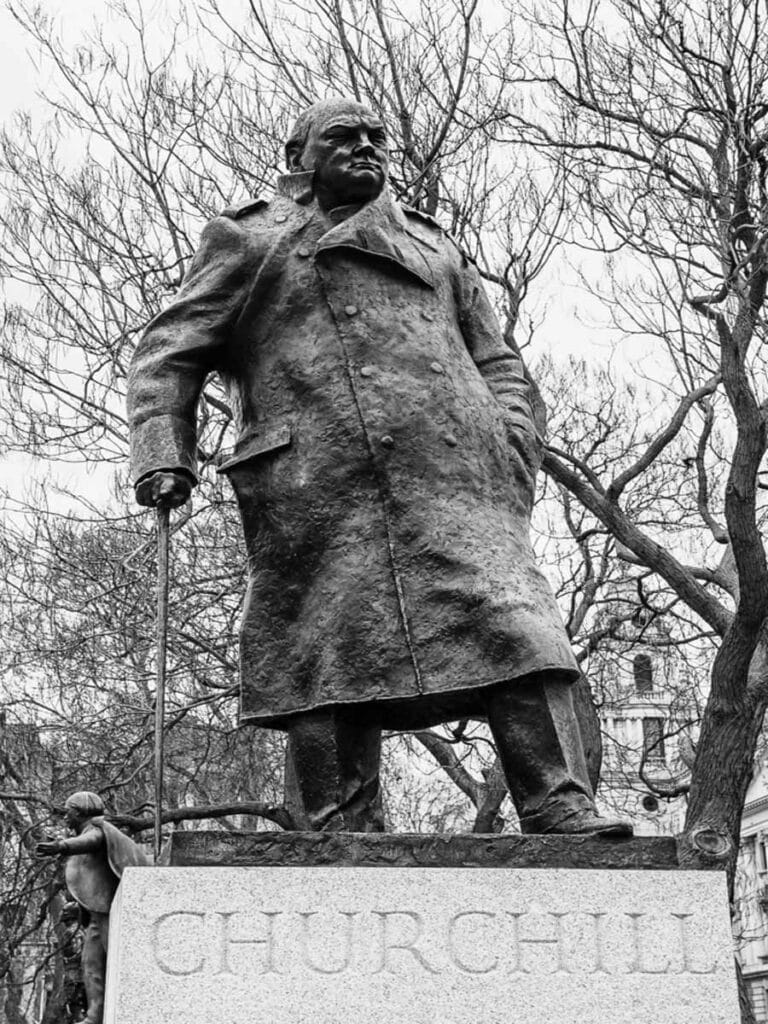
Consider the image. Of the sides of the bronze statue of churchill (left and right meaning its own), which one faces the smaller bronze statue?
back

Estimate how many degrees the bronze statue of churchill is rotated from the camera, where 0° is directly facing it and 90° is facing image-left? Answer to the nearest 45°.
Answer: approximately 315°

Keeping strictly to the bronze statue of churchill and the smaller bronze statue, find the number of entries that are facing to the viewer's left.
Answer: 1

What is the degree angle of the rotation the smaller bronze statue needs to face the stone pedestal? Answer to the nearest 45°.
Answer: approximately 90° to its left

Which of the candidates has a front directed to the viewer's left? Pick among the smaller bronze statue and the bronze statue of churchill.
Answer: the smaller bronze statue

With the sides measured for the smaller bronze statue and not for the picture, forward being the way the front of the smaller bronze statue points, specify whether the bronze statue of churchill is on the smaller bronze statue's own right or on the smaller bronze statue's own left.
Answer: on the smaller bronze statue's own left

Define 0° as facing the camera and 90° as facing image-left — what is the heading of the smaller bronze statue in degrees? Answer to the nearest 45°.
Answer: approximately 90°
